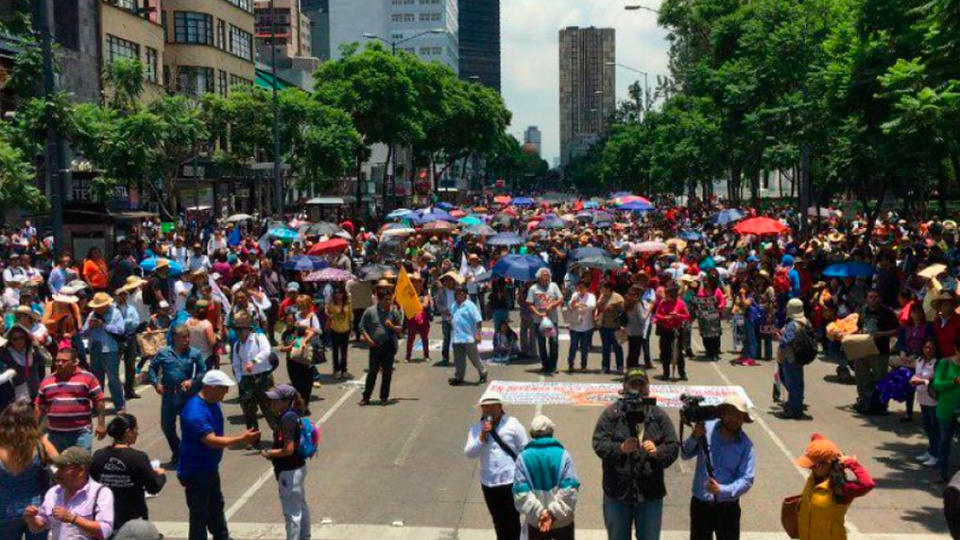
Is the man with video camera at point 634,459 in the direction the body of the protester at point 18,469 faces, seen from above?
no

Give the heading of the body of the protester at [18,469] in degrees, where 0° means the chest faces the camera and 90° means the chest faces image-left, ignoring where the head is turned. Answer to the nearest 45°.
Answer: approximately 180°

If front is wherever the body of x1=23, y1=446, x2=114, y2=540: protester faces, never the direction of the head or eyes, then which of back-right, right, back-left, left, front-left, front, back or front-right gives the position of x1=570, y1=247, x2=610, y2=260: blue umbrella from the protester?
back

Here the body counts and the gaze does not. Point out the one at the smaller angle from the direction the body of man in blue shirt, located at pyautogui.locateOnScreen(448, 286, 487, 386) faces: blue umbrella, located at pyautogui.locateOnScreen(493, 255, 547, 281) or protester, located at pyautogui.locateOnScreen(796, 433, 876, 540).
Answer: the protester

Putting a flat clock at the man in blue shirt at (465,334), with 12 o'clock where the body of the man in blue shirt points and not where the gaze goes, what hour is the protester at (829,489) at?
The protester is roughly at 10 o'clock from the man in blue shirt.

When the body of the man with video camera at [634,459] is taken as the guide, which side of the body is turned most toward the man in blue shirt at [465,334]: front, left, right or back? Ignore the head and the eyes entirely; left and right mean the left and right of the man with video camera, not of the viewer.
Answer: back

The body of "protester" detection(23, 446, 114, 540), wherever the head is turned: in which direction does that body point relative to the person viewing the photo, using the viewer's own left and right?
facing the viewer and to the left of the viewer

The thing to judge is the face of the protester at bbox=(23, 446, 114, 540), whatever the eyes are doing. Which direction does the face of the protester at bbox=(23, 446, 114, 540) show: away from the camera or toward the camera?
toward the camera

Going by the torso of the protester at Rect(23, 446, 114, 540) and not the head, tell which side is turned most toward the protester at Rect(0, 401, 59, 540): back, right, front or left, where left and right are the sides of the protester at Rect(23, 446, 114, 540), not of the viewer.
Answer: right

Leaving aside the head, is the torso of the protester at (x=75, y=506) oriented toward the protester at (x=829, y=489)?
no

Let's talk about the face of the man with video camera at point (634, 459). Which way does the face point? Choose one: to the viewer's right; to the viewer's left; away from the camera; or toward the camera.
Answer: toward the camera

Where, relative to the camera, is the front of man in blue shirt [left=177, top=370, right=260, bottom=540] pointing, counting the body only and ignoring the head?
to the viewer's right

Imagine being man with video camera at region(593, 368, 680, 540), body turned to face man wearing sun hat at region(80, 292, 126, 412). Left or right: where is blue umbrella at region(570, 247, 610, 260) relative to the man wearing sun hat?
right

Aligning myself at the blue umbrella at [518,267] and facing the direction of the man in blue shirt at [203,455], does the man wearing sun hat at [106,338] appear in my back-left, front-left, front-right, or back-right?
front-right
